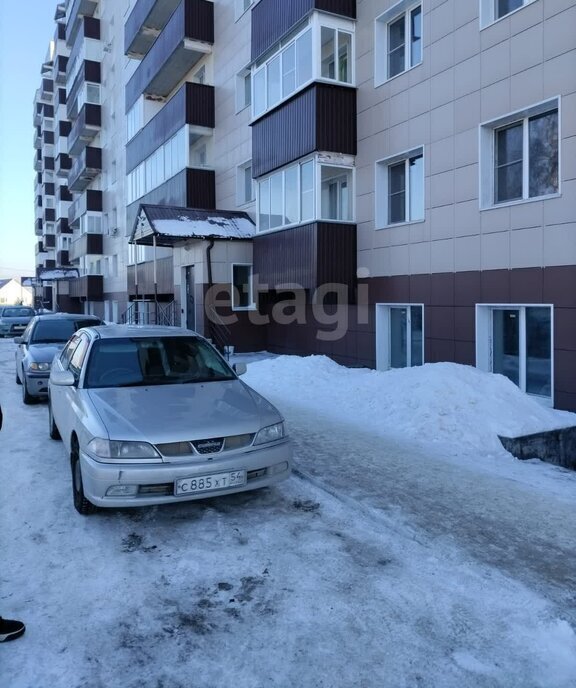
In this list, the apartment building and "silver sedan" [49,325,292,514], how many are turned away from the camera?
0

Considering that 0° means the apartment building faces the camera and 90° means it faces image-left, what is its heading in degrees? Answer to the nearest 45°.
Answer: approximately 45°

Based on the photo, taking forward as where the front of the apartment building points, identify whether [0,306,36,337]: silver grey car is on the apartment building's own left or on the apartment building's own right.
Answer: on the apartment building's own right

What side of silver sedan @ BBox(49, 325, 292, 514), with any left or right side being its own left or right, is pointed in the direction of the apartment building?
left

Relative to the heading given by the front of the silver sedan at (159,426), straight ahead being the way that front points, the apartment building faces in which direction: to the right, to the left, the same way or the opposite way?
to the right

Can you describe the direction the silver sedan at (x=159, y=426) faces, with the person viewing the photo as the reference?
facing the viewer and to the right of the viewer

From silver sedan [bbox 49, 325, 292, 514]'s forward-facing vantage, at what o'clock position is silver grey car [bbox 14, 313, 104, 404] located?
The silver grey car is roughly at 7 o'clock from the silver sedan.
